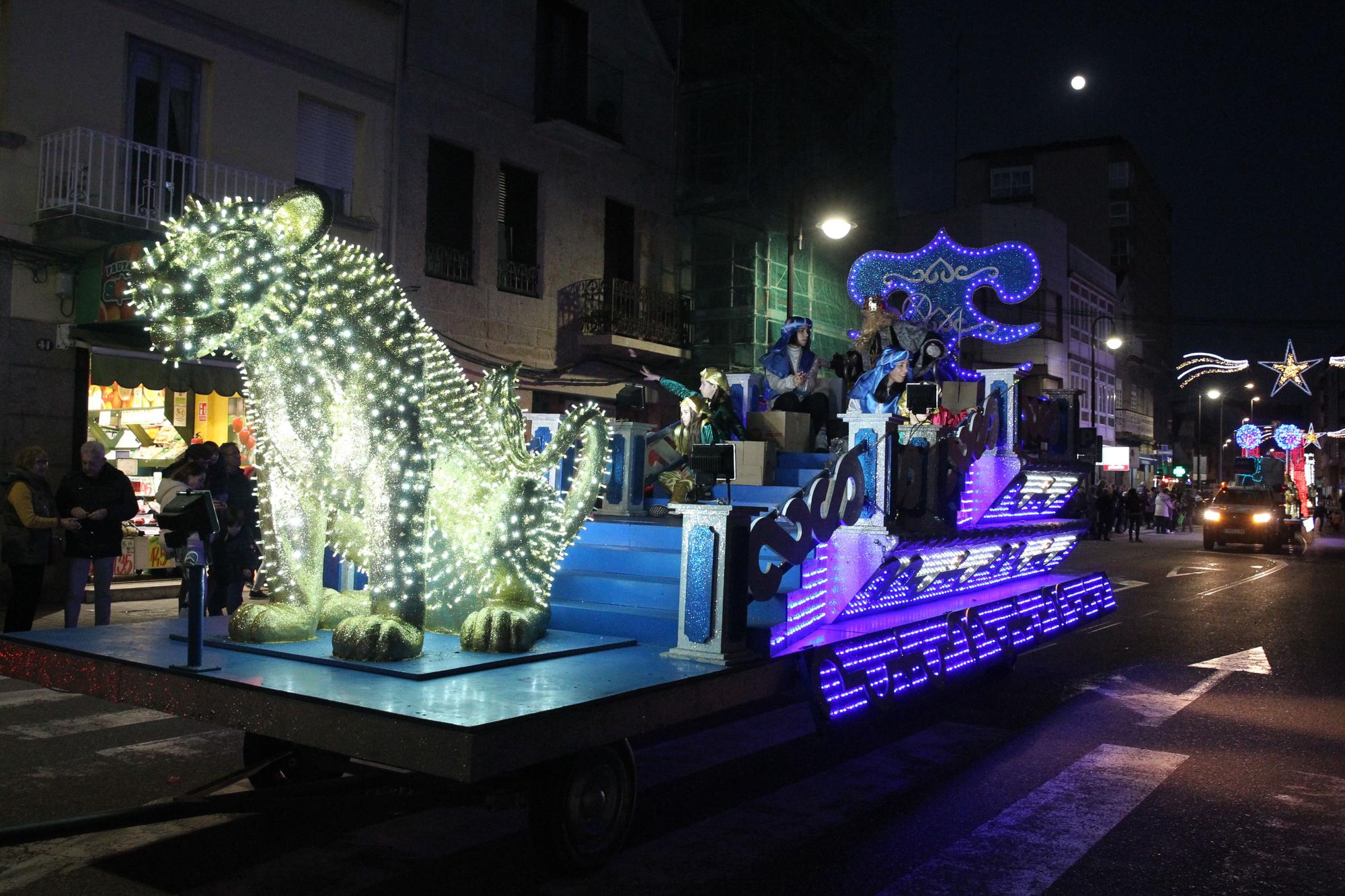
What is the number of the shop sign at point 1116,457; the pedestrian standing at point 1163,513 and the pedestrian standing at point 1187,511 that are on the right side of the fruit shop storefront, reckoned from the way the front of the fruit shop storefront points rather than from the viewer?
0

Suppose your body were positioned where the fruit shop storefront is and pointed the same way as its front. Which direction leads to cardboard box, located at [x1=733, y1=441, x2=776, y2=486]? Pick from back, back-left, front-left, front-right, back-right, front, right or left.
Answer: front

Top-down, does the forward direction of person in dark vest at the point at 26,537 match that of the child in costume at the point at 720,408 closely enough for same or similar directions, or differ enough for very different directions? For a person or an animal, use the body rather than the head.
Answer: very different directions

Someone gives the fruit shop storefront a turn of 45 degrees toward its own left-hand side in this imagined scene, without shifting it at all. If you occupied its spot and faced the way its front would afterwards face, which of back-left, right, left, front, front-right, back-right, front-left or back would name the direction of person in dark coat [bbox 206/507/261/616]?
right

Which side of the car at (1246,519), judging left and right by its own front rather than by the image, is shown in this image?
front

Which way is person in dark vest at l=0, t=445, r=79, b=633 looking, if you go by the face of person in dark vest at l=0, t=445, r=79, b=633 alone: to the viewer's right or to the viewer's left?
to the viewer's right

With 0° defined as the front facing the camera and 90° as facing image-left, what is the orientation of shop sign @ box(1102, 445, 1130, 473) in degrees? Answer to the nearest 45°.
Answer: approximately 0°

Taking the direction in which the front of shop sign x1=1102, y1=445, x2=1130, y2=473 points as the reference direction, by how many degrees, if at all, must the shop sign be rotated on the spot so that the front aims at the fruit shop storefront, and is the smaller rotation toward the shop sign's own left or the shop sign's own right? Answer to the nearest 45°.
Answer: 0° — it already faces it

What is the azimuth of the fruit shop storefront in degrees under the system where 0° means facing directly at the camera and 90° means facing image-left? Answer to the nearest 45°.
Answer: approximately 315°

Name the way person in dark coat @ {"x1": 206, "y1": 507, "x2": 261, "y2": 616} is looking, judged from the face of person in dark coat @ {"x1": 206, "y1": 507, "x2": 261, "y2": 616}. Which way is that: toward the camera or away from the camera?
toward the camera

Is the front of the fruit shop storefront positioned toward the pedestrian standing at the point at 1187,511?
no

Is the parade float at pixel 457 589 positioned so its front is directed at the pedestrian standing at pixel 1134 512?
no

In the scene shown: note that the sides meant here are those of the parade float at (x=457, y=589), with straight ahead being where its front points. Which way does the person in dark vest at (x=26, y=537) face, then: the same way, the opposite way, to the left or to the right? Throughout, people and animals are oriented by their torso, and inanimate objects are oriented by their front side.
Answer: to the left
